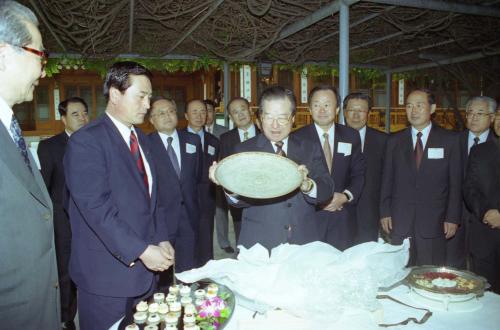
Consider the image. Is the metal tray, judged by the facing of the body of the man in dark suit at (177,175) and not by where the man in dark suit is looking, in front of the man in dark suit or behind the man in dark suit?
in front

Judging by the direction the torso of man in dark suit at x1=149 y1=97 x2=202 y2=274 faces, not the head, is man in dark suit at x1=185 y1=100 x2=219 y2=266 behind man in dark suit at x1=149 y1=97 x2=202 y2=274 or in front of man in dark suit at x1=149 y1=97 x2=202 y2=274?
behind

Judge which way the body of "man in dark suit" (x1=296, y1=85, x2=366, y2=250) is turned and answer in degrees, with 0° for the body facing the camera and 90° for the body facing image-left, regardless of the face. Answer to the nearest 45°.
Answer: approximately 0°

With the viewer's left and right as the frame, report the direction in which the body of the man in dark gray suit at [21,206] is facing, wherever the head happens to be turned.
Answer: facing to the right of the viewer

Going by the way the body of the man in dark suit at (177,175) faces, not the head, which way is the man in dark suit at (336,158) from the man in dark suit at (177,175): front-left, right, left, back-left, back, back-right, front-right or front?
front-left

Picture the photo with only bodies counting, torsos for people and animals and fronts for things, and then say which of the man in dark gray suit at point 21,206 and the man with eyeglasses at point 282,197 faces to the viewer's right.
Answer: the man in dark gray suit

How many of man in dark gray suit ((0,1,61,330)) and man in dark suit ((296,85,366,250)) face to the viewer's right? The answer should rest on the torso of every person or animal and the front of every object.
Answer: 1

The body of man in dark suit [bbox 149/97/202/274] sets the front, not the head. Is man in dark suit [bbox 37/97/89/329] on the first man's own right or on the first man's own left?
on the first man's own right
